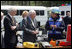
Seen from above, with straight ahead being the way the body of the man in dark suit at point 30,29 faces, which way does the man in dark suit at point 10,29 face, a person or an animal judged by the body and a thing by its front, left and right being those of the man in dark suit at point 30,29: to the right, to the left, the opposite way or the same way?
the same way

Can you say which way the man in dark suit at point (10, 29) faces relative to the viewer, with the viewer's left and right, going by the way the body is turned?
facing the viewer and to the right of the viewer

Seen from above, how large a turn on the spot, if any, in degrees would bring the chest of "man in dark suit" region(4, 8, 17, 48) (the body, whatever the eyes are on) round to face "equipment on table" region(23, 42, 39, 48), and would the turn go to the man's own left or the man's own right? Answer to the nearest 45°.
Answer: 0° — they already face it

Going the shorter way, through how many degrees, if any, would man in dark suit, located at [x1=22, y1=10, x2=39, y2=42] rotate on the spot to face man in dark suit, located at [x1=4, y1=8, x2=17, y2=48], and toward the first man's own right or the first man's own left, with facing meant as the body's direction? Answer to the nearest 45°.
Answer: approximately 135° to the first man's own right

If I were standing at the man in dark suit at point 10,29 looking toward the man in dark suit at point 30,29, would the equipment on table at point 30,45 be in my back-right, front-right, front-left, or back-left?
front-right

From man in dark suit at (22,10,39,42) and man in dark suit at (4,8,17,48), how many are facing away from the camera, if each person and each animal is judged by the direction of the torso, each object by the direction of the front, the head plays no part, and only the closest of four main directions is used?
0

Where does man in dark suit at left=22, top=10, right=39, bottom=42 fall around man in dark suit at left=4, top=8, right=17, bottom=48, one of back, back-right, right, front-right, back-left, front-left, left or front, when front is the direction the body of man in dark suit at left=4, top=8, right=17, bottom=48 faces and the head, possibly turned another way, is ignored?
front-left

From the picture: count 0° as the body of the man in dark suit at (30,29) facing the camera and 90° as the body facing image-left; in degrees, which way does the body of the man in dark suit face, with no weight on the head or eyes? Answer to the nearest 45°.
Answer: approximately 315°
